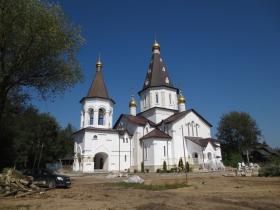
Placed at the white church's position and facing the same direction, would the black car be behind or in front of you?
in front

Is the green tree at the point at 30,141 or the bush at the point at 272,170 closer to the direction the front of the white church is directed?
the green tree

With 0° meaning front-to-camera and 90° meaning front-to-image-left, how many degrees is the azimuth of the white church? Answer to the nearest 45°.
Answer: approximately 45°

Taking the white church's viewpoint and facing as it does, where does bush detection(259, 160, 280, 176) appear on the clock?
The bush is roughly at 9 o'clock from the white church.

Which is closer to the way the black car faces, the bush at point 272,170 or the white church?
the bush

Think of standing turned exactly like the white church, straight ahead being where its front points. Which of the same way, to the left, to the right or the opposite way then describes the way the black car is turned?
to the left

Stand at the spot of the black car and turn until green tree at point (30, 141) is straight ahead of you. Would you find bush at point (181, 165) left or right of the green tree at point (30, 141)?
right
